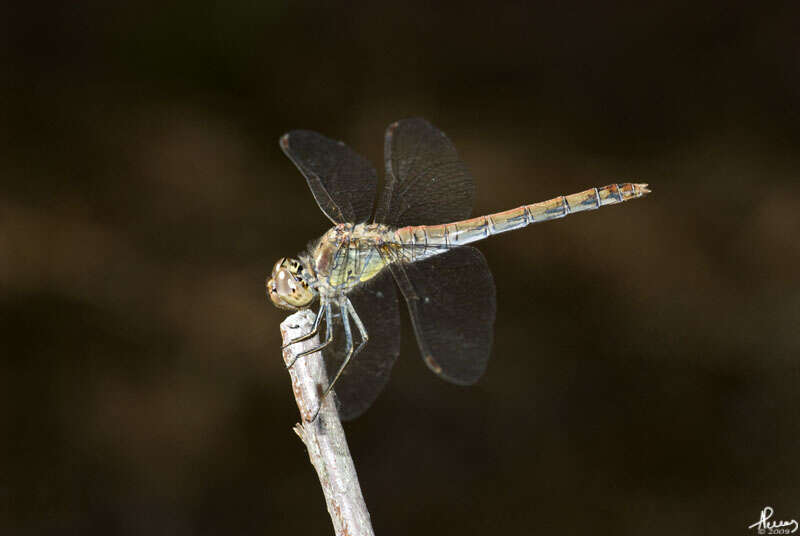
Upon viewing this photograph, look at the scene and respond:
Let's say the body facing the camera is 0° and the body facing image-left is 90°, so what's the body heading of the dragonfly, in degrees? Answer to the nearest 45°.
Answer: approximately 90°
